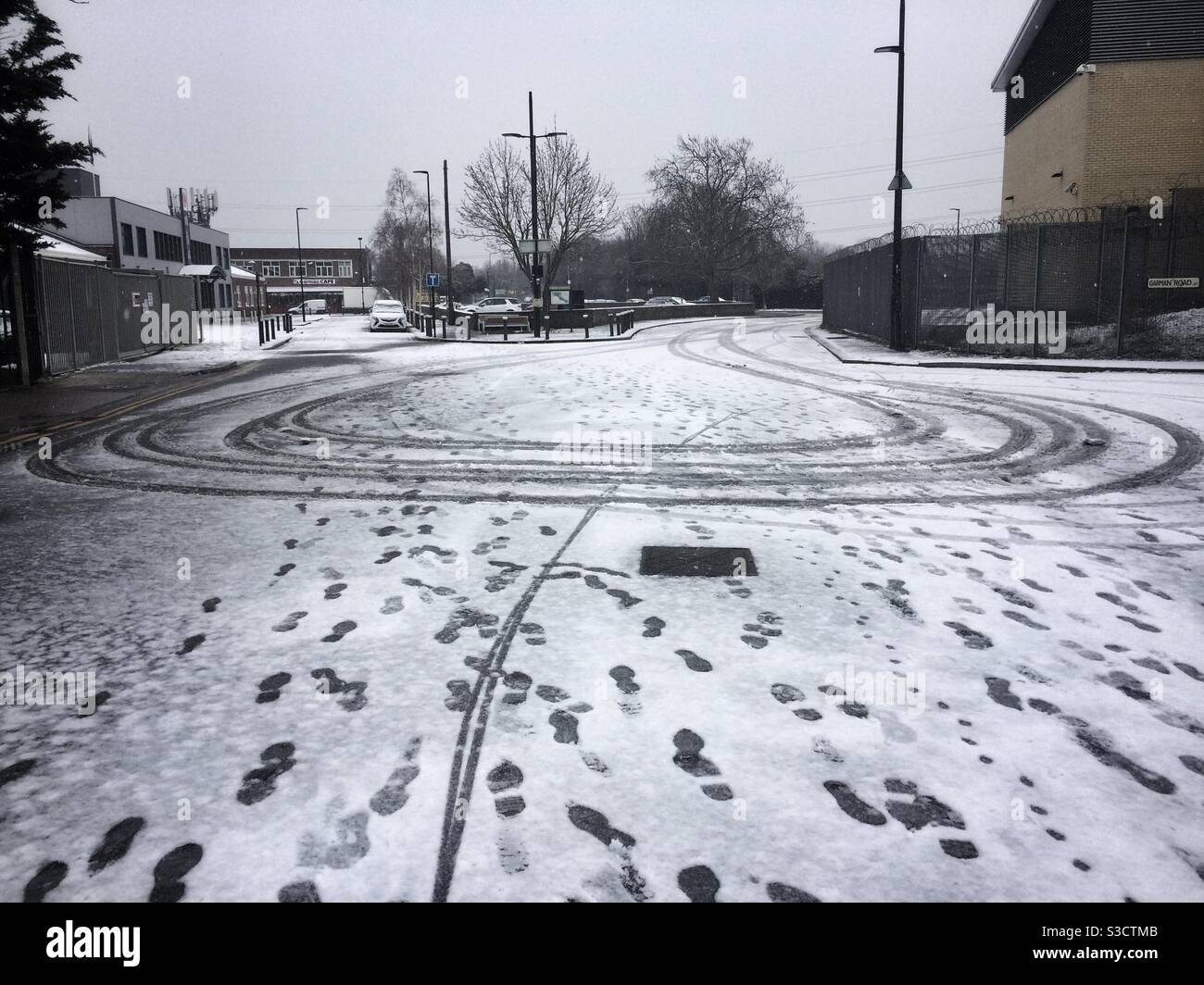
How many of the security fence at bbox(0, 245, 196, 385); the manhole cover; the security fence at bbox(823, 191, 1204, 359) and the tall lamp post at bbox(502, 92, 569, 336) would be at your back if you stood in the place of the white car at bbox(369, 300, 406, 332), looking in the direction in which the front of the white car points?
0

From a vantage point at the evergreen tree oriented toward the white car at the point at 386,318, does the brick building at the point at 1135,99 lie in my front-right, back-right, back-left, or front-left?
front-right

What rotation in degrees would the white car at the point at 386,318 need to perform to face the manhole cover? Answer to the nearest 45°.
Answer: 0° — it already faces it

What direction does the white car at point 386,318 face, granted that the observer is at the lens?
facing the viewer

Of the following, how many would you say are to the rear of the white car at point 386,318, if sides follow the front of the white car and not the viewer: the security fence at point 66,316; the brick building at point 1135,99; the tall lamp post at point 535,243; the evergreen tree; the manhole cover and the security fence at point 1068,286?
0

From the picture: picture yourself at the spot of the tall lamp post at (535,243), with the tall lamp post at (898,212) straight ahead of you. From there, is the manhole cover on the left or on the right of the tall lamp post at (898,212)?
right

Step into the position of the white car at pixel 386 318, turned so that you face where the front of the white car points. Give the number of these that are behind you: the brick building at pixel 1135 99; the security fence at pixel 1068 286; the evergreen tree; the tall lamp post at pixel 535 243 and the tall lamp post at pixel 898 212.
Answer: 0

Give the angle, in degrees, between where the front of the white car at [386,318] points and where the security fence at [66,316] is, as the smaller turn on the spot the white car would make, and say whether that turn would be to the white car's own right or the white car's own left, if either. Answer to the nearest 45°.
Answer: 0° — it already faces it

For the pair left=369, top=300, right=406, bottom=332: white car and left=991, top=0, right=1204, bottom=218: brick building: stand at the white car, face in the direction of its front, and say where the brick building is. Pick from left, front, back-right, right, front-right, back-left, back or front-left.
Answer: front-left

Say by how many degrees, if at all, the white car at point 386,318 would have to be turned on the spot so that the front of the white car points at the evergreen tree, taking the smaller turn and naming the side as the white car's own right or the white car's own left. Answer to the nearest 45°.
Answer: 0° — it already faces it

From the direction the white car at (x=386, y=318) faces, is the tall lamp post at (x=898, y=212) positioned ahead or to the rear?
ahead

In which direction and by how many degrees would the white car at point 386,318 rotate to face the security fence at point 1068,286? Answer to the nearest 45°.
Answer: approximately 45° to its left

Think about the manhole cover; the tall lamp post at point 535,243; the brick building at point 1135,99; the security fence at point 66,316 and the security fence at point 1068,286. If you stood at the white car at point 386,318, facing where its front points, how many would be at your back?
0

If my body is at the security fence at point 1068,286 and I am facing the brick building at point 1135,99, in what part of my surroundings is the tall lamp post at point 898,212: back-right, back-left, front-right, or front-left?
back-left
